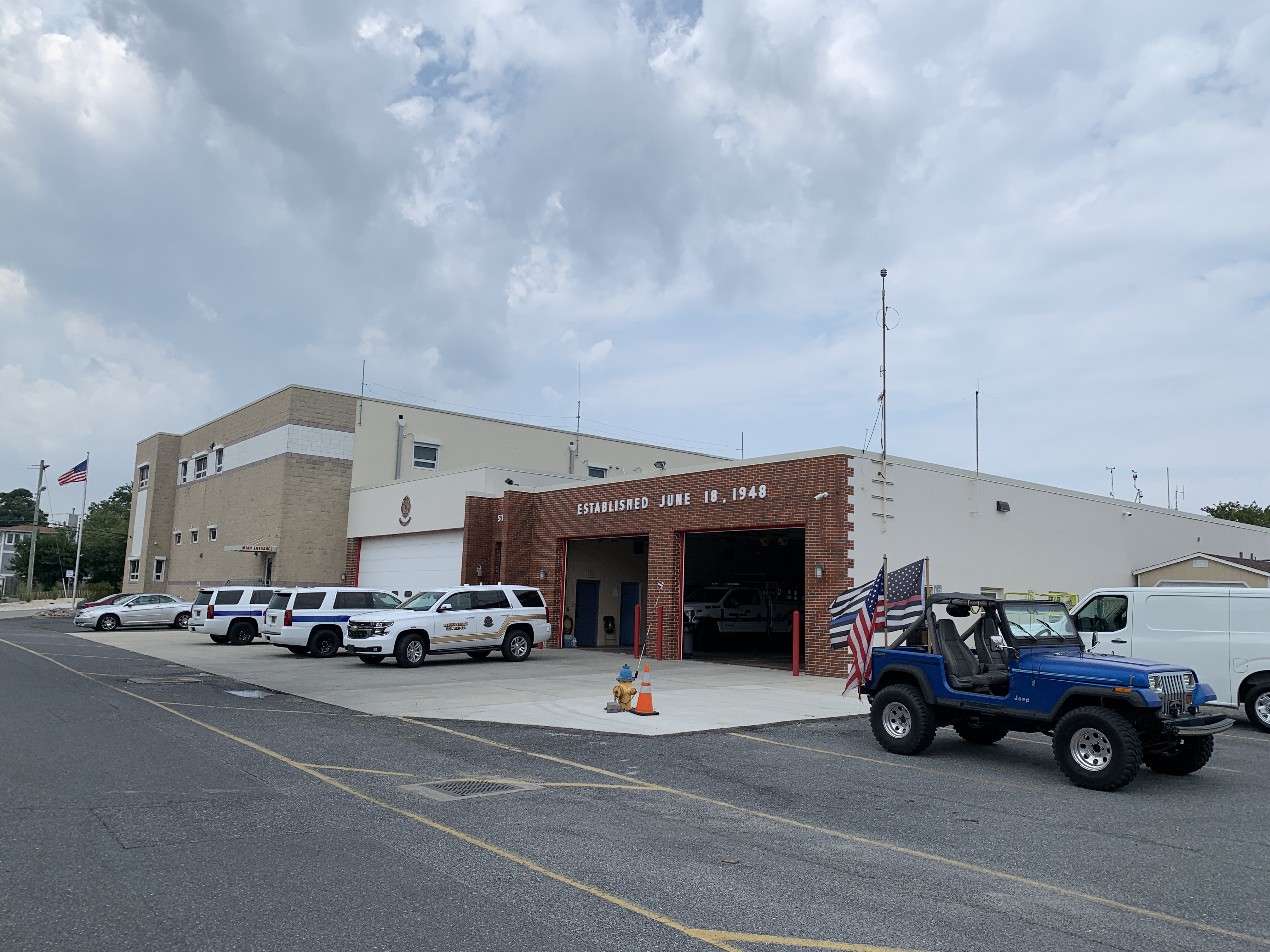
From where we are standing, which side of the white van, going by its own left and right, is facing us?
left

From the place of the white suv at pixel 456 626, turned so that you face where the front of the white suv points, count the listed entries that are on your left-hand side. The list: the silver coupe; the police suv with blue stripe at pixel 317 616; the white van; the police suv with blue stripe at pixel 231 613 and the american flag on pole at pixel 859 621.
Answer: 2

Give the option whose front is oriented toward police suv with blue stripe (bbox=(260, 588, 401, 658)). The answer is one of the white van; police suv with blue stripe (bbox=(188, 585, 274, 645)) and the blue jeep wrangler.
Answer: the white van

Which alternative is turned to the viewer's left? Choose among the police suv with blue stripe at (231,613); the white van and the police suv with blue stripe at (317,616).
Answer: the white van

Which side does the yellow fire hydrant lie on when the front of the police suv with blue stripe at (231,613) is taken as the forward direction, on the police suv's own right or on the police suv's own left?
on the police suv's own right

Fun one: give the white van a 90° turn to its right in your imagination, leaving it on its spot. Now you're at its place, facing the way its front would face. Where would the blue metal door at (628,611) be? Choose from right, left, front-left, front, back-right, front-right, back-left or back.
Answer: front-left

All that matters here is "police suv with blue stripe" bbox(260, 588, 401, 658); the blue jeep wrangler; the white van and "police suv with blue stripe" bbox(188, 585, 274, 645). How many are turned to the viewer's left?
1

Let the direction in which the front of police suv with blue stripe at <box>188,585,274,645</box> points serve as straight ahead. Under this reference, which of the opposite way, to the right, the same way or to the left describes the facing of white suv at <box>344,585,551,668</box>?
the opposite way

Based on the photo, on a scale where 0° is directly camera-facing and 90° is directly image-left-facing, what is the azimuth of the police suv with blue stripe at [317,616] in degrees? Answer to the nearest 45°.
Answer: approximately 225°

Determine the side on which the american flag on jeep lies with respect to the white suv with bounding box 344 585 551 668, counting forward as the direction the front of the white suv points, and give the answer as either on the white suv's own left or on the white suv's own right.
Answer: on the white suv's own left

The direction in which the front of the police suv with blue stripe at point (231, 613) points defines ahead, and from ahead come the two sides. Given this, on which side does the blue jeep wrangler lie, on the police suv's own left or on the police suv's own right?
on the police suv's own right

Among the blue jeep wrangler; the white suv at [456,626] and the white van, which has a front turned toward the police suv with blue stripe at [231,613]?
the white van

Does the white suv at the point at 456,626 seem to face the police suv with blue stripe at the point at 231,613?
no

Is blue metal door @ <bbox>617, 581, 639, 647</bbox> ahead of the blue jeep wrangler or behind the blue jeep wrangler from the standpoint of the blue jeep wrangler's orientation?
behind

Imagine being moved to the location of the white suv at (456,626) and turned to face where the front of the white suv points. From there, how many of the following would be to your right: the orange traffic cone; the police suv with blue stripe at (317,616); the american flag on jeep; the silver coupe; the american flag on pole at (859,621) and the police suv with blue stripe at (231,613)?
3
